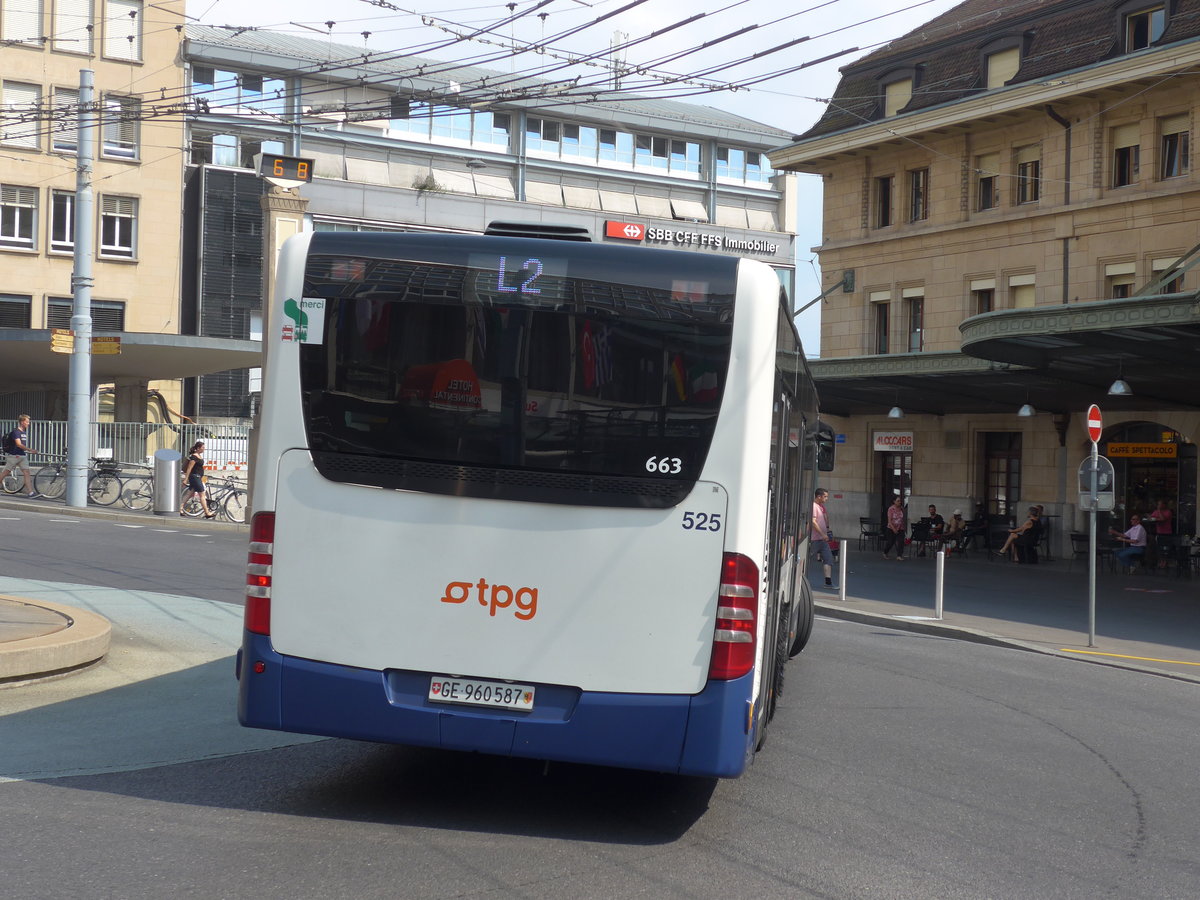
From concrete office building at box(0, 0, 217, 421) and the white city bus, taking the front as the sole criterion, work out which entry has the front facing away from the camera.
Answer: the white city bus

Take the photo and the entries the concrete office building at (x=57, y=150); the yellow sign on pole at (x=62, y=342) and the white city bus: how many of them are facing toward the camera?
2

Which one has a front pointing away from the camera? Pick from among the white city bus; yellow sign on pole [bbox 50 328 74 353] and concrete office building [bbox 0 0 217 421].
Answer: the white city bus

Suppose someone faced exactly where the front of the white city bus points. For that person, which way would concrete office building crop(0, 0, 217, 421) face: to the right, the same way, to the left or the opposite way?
the opposite way

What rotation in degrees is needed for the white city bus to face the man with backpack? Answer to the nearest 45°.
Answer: approximately 45° to its left

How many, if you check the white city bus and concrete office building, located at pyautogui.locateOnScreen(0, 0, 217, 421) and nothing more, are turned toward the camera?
1

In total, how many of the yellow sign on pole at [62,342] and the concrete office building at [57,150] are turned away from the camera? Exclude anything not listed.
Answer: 0

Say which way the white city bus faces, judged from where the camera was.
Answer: facing away from the viewer

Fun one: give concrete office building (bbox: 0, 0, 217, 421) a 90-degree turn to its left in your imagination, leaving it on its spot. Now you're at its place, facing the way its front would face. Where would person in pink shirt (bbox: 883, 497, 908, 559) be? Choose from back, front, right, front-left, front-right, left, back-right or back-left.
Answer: front-right

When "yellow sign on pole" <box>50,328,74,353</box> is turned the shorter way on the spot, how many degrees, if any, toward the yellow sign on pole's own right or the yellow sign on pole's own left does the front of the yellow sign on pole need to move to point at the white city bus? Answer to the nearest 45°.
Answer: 0° — it already faces it

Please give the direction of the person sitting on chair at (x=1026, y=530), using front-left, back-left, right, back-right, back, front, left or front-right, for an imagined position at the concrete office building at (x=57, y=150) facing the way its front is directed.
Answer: front-left
